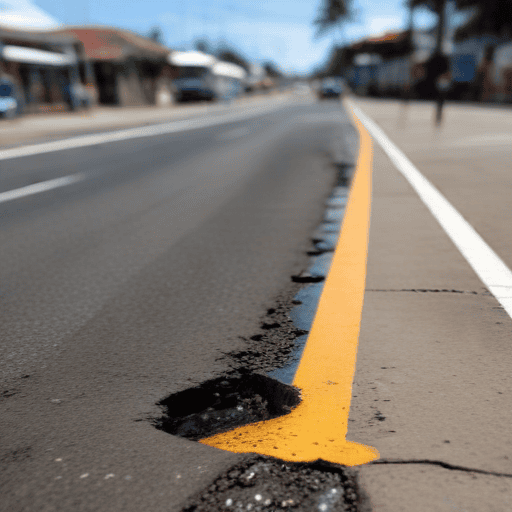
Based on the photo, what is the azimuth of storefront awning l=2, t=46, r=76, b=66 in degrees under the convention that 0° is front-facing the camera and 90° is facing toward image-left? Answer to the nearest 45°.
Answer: approximately 315°

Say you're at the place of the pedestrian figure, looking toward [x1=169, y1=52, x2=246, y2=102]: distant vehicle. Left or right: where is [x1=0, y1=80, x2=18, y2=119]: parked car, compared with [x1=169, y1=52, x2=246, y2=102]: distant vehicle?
left

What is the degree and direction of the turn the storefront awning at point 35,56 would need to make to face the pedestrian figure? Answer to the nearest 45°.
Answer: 0° — it already faces it

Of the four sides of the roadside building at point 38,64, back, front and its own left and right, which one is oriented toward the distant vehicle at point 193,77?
left

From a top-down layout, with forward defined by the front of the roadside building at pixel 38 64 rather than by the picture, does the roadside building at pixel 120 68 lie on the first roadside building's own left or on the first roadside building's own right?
on the first roadside building's own left

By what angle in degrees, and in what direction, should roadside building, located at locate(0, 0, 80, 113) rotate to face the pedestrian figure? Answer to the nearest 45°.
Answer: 0° — it already faces it
